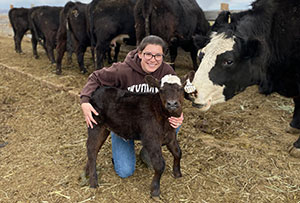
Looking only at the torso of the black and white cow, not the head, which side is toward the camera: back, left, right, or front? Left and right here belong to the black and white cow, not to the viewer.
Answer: left

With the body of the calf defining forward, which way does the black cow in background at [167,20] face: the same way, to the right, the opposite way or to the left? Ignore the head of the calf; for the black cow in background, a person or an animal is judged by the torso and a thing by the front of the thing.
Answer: to the left

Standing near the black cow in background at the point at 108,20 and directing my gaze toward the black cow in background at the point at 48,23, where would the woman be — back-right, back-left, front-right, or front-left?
back-left

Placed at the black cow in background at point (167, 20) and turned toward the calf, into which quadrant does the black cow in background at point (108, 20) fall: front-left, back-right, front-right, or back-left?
back-right

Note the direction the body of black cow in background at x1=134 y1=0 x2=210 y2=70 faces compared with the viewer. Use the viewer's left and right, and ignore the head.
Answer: facing away from the viewer and to the right of the viewer

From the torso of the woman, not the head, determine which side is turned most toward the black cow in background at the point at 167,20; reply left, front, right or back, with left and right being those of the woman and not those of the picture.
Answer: back

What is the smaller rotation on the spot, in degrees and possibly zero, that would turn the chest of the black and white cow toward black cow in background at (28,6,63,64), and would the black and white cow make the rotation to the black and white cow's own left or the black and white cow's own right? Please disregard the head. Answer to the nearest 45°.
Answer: approximately 45° to the black and white cow's own right
